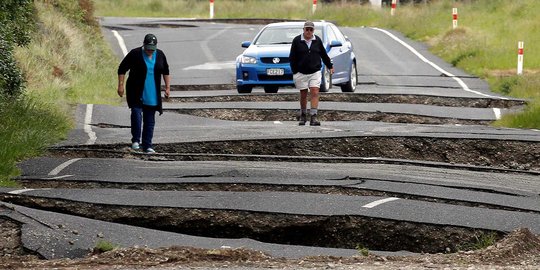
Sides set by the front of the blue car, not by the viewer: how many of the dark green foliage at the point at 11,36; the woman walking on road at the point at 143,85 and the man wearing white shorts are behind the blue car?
0

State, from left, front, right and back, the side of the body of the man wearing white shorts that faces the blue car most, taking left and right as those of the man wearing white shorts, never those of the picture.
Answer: back

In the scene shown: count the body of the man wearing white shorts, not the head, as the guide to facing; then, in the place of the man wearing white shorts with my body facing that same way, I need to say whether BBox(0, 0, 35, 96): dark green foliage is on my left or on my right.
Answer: on my right

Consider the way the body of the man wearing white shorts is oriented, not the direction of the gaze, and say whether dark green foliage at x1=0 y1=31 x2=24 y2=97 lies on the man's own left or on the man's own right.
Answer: on the man's own right

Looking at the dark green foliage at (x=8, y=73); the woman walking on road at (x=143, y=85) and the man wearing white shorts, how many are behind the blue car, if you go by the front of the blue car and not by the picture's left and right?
0

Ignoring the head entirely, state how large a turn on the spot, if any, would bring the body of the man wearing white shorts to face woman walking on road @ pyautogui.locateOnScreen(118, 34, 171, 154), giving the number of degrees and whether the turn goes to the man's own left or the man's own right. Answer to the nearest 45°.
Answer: approximately 45° to the man's own right

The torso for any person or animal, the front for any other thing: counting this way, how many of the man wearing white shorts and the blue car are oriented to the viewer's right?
0

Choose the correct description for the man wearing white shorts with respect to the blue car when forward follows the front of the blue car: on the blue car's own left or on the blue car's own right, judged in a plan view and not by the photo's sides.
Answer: on the blue car's own left

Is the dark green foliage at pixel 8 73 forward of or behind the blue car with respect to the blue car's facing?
forward

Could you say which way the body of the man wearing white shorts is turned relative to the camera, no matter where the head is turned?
toward the camera

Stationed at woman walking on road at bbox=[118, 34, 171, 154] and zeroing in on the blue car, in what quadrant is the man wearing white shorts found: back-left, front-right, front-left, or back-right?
front-right

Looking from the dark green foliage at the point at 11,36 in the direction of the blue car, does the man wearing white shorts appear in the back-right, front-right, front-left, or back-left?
front-right

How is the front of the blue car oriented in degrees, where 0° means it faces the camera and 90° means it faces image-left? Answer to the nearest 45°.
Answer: approximately 45°
